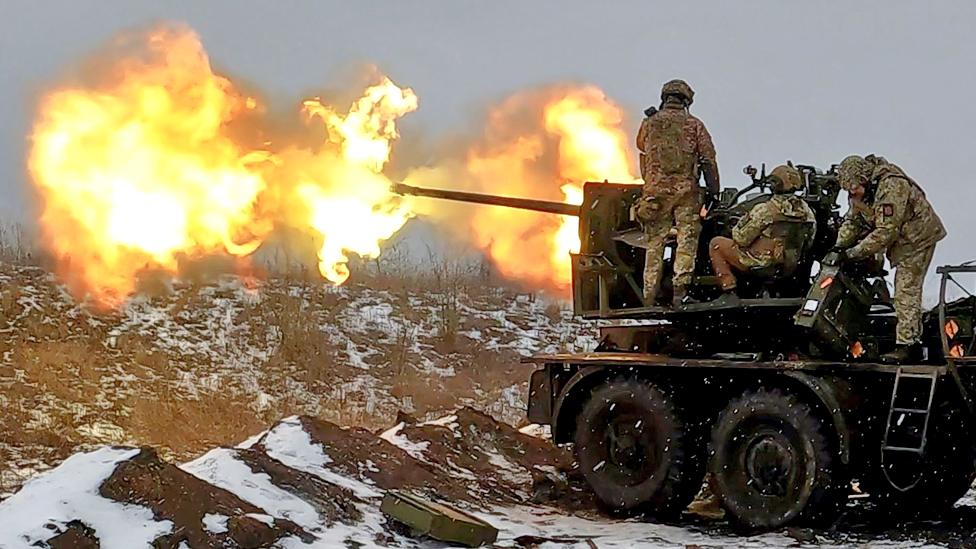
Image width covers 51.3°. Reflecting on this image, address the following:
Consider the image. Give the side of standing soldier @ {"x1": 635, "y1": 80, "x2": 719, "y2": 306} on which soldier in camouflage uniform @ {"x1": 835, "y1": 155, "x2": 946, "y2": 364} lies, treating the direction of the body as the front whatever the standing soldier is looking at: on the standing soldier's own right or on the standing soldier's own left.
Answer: on the standing soldier's own right

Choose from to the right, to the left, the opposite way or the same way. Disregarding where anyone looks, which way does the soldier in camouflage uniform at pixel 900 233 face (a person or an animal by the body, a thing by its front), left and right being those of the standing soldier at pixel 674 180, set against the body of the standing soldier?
to the left

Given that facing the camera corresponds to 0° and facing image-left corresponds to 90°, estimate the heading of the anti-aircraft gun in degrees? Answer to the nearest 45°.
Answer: approximately 90°

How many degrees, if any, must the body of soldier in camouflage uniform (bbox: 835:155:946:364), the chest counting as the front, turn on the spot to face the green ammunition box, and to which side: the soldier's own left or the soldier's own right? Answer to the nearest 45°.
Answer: approximately 45° to the soldier's own left

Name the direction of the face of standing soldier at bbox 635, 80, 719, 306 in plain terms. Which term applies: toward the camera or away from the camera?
away from the camera

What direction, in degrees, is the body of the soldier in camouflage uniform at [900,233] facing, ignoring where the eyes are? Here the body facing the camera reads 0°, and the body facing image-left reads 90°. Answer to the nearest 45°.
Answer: approximately 90°

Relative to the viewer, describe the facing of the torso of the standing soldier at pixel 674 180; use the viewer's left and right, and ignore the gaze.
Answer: facing away from the viewer

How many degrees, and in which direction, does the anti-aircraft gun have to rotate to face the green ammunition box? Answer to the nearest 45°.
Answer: approximately 45° to its left

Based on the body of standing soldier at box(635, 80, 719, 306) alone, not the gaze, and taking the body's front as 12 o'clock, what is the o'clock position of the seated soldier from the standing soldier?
The seated soldier is roughly at 4 o'clock from the standing soldier.

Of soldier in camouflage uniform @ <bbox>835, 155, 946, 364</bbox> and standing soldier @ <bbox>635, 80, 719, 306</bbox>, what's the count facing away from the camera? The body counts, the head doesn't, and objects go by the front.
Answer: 1
